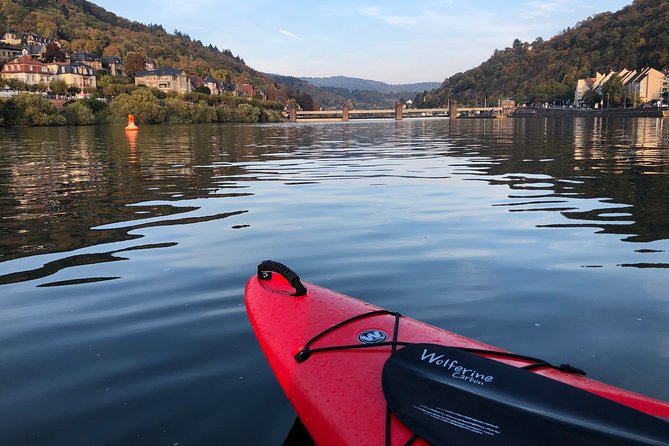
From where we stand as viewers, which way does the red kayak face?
facing away from the viewer and to the left of the viewer
